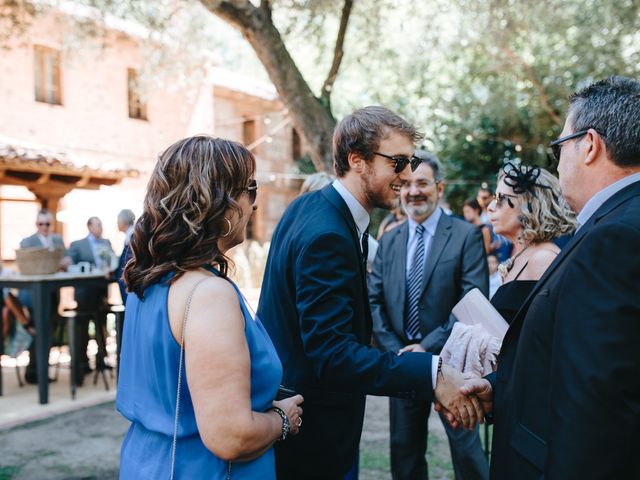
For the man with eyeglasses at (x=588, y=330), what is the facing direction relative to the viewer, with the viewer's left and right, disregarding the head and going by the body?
facing to the left of the viewer

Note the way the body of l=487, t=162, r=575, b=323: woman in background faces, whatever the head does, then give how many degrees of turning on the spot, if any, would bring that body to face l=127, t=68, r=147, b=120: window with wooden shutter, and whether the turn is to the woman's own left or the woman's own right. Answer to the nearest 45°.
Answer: approximately 45° to the woman's own right

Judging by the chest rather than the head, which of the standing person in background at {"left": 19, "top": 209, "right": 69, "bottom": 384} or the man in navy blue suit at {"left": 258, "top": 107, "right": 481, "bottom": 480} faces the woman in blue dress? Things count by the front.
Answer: the standing person in background

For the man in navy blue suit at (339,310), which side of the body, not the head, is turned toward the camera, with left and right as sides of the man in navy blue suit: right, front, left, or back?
right

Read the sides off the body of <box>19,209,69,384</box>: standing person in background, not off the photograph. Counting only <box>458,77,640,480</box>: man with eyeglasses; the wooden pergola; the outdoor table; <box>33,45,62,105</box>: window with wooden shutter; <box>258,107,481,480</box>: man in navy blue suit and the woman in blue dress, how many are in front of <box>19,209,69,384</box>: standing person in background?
4

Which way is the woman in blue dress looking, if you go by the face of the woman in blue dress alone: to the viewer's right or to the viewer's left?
to the viewer's right

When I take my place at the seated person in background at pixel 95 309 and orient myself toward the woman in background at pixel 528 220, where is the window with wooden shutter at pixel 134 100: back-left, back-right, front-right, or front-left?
back-left

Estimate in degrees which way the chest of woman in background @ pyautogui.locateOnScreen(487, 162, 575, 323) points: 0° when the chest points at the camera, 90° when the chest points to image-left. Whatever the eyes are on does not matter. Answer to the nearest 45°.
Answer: approximately 90°

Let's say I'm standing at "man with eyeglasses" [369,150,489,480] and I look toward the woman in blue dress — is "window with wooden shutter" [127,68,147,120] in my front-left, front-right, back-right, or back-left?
back-right
